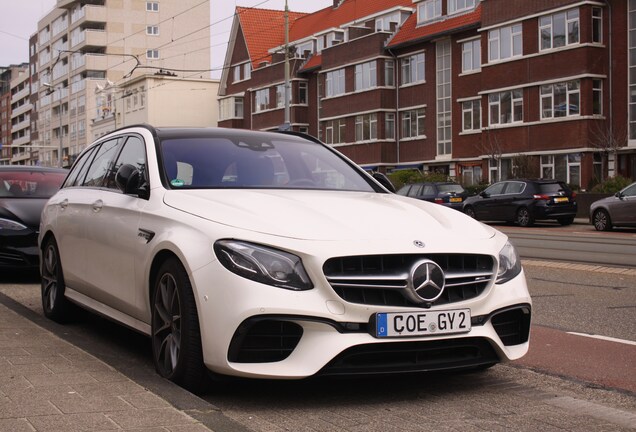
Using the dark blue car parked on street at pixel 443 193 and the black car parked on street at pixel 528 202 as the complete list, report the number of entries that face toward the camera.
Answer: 0

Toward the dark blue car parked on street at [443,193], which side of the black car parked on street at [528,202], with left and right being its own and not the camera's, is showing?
front

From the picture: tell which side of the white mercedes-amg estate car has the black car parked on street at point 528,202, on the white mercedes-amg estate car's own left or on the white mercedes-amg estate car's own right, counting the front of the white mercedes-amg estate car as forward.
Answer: on the white mercedes-amg estate car's own left

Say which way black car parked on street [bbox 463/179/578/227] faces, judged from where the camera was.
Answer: facing away from the viewer and to the left of the viewer

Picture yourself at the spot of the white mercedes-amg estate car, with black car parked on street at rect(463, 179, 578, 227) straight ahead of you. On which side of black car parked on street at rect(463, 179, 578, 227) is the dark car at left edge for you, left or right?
left

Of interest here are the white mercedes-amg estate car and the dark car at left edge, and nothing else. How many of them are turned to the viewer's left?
0

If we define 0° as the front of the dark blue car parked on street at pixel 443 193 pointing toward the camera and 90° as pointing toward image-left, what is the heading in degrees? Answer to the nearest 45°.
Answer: approximately 135°

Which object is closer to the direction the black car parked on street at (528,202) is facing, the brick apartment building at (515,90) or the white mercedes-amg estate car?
the brick apartment building

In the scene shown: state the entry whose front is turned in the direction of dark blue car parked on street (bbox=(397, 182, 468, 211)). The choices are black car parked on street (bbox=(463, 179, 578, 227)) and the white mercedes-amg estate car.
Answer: black car parked on street (bbox=(463, 179, 578, 227))

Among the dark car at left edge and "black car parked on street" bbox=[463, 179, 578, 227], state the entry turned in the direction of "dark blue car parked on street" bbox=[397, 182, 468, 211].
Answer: "black car parked on street" bbox=[463, 179, 578, 227]

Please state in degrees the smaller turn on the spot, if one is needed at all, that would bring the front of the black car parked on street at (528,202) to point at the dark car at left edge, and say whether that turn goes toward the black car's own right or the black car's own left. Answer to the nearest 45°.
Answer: approximately 135° to the black car's own left

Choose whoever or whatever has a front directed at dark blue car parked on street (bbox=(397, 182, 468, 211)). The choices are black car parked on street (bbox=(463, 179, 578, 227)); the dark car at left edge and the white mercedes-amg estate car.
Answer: black car parked on street (bbox=(463, 179, 578, 227))

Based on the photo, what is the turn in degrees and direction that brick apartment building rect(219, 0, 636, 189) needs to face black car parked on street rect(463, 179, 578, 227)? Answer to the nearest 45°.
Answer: approximately 45° to its left

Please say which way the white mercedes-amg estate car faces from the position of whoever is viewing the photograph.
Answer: facing the viewer and to the right of the viewer
